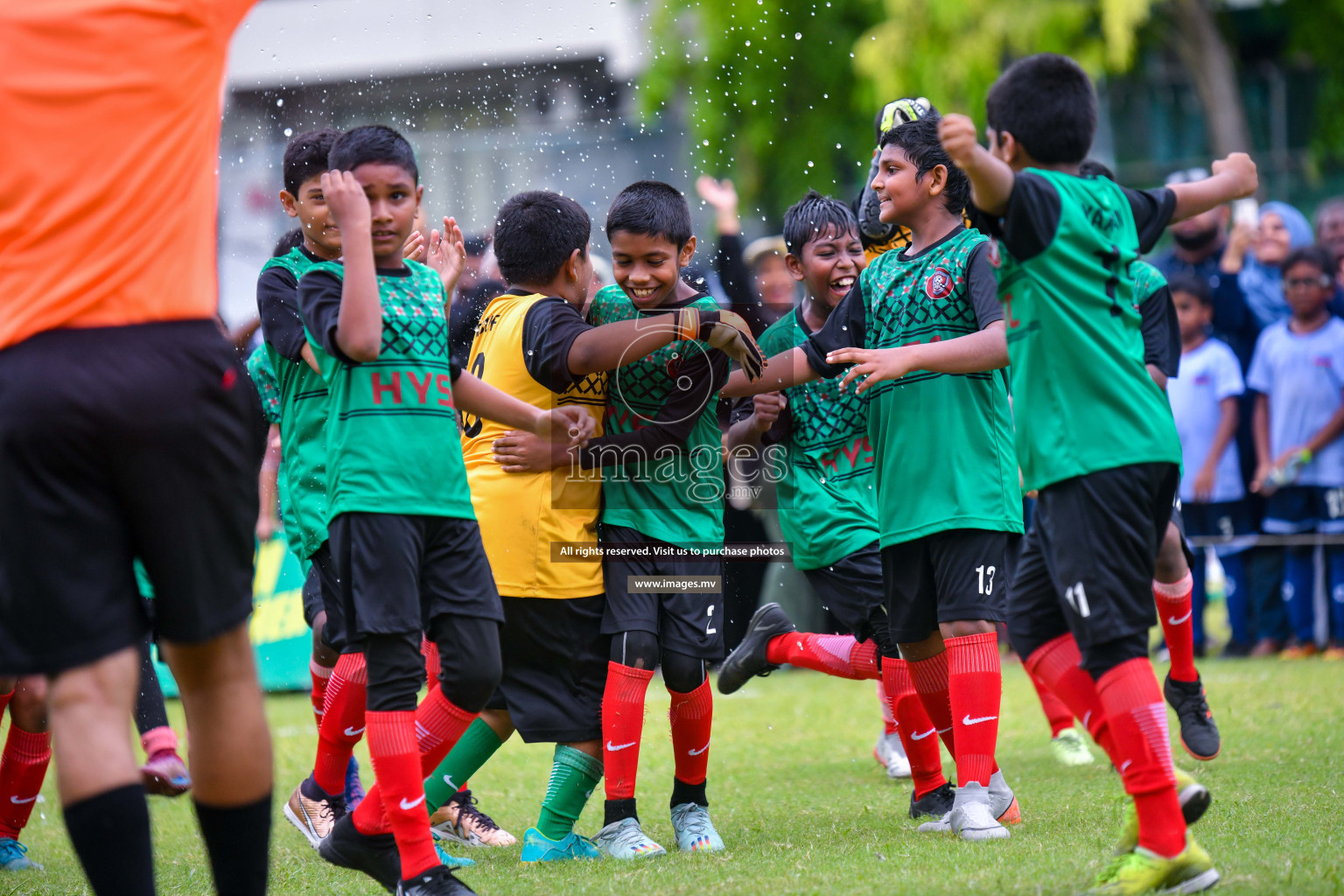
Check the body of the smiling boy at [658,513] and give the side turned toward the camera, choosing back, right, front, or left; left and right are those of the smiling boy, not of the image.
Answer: front

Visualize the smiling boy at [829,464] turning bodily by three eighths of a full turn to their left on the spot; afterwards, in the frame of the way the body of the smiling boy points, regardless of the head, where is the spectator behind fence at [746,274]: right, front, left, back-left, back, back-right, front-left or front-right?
front

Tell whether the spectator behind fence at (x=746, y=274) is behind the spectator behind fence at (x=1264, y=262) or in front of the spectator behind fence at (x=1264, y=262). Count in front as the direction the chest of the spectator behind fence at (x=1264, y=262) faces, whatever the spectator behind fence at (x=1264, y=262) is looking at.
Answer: in front

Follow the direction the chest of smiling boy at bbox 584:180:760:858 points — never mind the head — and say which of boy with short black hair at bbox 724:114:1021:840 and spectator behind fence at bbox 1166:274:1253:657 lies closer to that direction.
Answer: the boy with short black hair

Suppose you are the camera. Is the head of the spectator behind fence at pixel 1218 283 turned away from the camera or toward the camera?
toward the camera

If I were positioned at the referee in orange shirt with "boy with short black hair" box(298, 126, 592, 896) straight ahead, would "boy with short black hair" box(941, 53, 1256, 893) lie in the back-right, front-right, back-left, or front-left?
front-right

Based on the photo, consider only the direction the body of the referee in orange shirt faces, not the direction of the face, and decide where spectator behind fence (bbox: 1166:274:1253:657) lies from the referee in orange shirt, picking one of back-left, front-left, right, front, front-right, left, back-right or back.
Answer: front-right

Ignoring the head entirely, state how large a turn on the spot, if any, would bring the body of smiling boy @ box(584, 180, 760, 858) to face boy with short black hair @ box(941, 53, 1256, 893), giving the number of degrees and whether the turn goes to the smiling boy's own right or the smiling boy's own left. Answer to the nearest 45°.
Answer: approximately 45° to the smiling boy's own left

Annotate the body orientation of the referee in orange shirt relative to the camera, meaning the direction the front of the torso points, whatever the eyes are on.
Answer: away from the camera

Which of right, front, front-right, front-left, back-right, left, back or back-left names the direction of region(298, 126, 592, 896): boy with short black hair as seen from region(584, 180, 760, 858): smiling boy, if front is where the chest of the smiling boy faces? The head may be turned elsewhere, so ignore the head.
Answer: front-right

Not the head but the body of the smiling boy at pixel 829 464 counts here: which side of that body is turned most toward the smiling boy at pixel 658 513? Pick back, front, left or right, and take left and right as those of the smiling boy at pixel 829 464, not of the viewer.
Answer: right

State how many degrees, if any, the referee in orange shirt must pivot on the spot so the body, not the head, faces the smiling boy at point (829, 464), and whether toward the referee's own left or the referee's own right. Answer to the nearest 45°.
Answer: approximately 45° to the referee's own right

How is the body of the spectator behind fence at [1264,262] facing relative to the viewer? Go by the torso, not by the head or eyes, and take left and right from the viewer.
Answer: facing the viewer and to the left of the viewer

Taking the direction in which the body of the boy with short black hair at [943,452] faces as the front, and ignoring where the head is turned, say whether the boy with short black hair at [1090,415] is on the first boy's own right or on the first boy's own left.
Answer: on the first boy's own left

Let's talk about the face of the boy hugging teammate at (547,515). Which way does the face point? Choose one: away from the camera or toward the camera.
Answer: away from the camera

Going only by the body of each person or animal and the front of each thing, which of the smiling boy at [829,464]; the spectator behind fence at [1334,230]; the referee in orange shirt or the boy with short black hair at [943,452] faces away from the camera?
the referee in orange shirt

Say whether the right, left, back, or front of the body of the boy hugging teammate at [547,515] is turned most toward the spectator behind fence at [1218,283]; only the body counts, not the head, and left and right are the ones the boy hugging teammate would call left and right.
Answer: front

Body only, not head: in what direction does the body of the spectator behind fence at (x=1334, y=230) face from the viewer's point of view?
toward the camera
